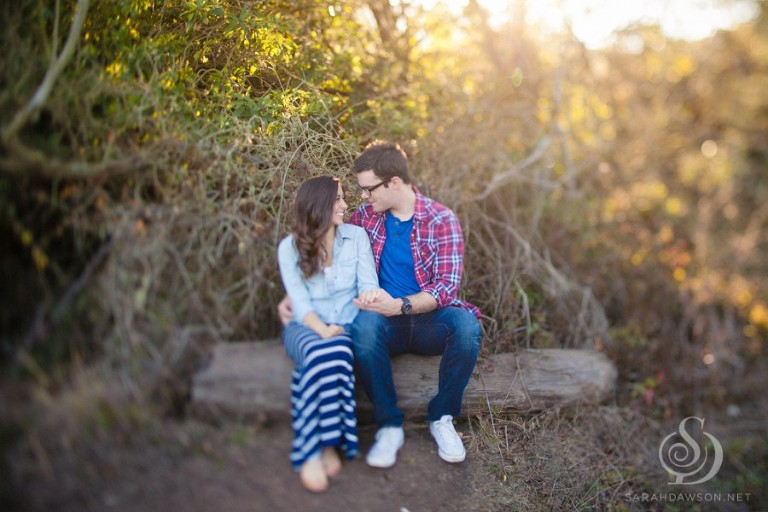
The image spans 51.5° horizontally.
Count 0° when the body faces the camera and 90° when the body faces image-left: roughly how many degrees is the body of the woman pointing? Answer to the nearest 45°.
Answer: approximately 0°

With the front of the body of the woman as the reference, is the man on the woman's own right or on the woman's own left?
on the woman's own left

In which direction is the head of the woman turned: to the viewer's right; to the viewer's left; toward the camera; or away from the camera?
to the viewer's right
